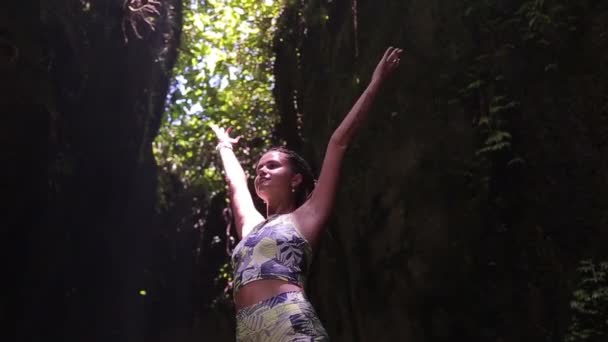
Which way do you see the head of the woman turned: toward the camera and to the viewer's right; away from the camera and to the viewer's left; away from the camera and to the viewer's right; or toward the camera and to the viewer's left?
toward the camera and to the viewer's left

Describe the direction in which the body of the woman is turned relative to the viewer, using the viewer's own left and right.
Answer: facing the viewer and to the left of the viewer
